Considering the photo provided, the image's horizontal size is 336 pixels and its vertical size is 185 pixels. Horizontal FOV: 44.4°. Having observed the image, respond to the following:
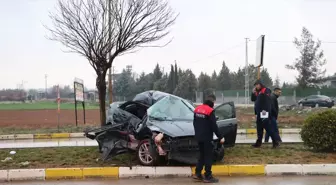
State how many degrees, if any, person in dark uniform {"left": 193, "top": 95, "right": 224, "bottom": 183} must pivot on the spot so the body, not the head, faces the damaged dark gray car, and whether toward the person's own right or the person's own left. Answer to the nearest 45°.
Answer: approximately 90° to the person's own left

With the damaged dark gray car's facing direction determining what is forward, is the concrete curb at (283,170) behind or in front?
in front

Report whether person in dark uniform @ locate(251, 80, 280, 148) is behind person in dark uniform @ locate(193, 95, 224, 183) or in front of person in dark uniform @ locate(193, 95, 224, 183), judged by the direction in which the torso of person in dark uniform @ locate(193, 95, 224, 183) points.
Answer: in front

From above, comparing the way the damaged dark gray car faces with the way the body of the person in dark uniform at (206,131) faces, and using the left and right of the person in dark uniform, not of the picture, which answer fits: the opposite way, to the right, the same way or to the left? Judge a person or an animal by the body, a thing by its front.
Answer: to the right

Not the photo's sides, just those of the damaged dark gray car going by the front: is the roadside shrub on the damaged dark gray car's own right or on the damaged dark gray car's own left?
on the damaged dark gray car's own left

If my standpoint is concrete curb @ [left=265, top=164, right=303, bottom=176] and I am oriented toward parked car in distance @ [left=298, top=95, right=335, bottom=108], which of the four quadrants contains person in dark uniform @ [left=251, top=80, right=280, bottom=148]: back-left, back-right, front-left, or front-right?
front-left

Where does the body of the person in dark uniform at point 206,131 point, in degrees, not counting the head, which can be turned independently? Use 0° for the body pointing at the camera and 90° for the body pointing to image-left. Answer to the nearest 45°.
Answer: approximately 225°

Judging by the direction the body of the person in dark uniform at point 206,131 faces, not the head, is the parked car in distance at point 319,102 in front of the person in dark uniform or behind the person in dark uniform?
in front

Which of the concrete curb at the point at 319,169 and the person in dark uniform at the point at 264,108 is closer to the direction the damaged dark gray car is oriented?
the concrete curb
